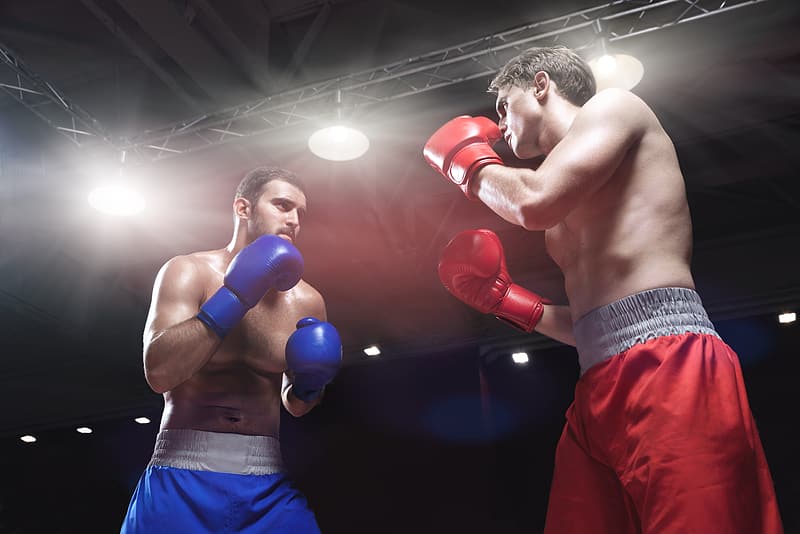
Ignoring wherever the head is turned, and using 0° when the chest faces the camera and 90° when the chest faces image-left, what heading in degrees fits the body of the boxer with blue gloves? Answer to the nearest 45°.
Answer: approximately 315°

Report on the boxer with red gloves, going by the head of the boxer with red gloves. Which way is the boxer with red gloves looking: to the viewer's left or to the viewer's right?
to the viewer's left

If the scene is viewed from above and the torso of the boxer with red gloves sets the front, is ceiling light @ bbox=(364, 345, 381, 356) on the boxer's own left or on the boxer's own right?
on the boxer's own right

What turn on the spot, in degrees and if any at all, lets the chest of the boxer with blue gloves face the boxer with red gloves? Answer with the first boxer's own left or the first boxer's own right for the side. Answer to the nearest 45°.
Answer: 0° — they already face them

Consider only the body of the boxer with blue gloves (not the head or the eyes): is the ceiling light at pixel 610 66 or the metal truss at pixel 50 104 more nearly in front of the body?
the ceiling light

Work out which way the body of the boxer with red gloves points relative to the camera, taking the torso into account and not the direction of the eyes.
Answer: to the viewer's left

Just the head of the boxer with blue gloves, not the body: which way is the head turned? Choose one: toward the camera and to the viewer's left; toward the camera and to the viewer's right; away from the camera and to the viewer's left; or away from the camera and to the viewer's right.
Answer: toward the camera and to the viewer's right

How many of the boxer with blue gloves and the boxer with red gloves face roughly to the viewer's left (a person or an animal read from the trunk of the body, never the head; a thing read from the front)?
1

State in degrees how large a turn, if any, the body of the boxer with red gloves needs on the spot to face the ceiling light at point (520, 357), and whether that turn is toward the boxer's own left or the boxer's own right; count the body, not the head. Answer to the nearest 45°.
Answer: approximately 90° to the boxer's own right
